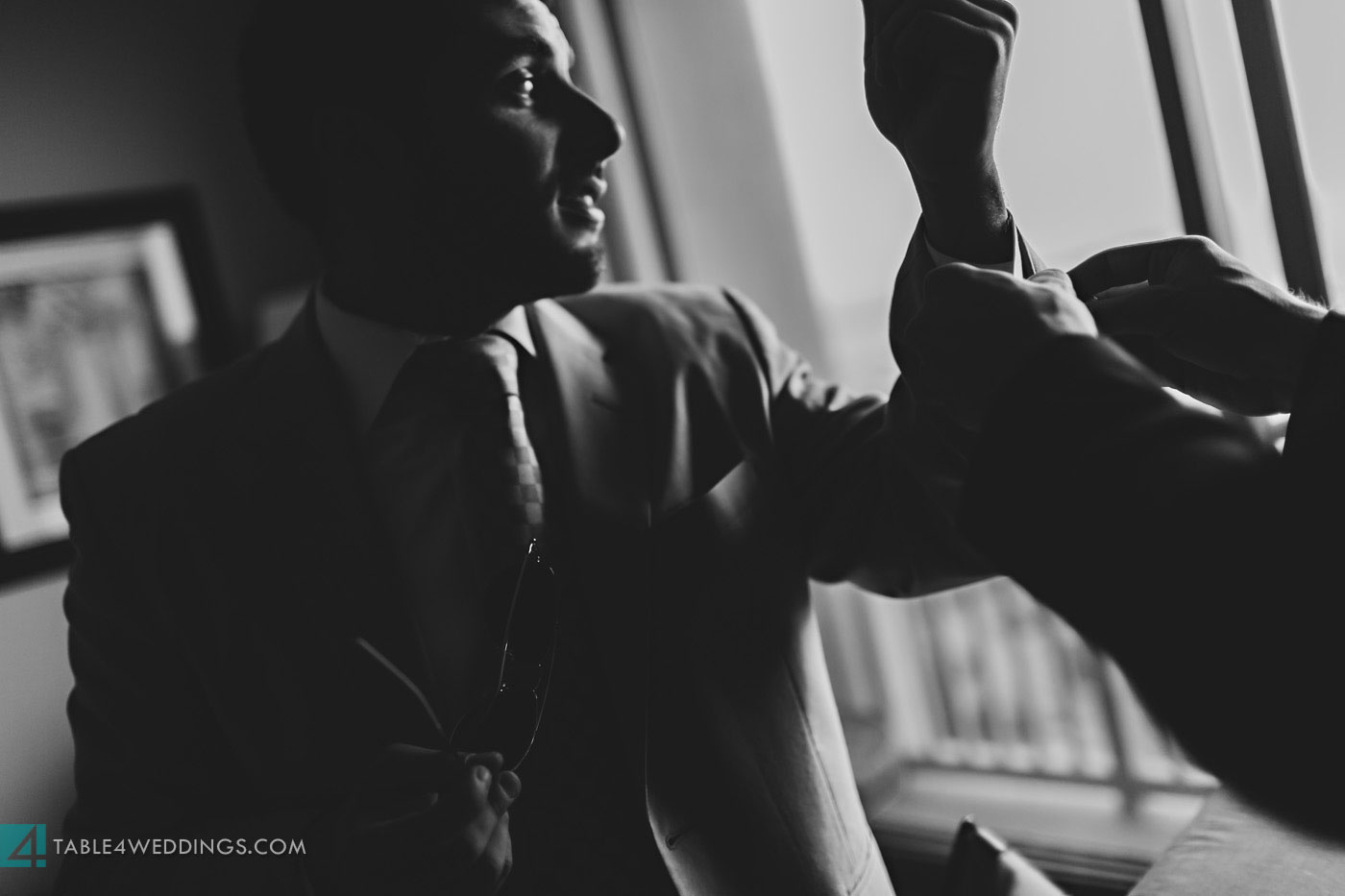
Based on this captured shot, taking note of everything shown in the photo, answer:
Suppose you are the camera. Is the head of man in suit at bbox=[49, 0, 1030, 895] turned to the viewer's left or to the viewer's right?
to the viewer's right

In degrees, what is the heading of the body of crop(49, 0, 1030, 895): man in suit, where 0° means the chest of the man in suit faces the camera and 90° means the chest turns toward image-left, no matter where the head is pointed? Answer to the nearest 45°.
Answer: approximately 315°

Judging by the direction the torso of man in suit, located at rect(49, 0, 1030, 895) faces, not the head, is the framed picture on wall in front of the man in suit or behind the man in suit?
behind
